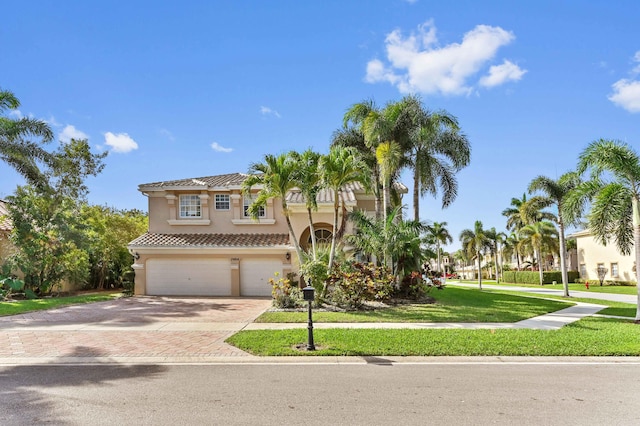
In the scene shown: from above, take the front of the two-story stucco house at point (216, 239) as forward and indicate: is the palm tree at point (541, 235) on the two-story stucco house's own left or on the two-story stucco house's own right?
on the two-story stucco house's own left

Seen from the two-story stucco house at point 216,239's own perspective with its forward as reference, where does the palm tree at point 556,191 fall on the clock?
The palm tree is roughly at 9 o'clock from the two-story stucco house.

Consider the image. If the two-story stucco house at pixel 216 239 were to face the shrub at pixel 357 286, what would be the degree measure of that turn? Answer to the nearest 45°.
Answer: approximately 45° to its left

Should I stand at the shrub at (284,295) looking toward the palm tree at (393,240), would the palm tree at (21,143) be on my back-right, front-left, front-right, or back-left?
back-left

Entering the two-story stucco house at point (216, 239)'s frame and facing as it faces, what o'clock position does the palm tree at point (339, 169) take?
The palm tree is roughly at 11 o'clock from the two-story stucco house.

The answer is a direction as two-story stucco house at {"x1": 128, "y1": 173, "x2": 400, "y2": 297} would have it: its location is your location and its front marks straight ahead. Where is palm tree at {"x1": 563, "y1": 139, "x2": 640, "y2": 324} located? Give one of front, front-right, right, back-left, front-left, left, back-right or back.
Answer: front-left

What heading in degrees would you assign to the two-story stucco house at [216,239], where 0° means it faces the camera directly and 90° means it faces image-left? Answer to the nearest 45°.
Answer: approximately 0°

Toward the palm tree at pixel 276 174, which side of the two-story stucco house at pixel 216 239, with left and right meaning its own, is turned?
front

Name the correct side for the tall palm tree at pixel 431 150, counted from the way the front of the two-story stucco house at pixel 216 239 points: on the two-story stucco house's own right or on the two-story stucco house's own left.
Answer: on the two-story stucco house's own left

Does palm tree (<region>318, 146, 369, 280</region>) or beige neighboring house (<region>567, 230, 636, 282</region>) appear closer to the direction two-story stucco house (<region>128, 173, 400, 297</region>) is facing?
the palm tree

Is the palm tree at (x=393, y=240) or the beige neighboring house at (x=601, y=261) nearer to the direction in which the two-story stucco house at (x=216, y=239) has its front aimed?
the palm tree

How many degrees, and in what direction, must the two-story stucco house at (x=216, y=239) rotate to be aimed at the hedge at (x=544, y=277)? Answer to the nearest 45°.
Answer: approximately 135° to its left
